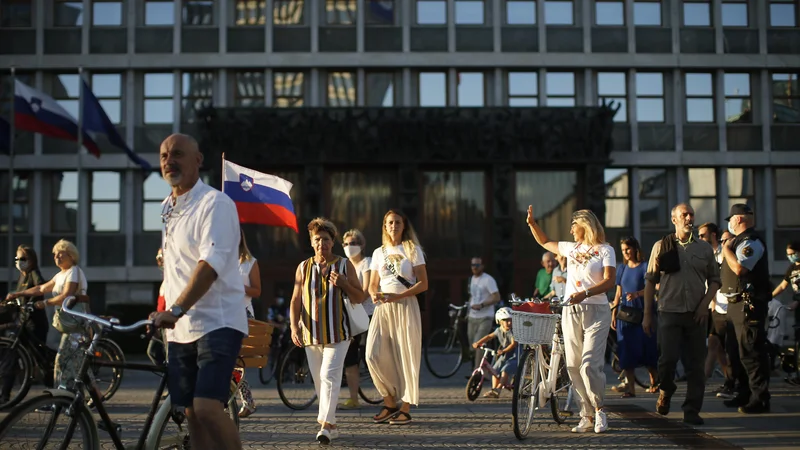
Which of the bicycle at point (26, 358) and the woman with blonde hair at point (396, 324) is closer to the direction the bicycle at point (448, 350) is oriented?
the bicycle

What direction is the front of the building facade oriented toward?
toward the camera

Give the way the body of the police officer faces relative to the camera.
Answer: to the viewer's left

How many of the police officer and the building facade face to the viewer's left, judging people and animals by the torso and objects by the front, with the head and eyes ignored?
1

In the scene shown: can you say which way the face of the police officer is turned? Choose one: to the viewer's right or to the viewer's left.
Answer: to the viewer's left

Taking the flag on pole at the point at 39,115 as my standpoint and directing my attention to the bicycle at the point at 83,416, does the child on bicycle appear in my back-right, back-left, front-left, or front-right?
front-left

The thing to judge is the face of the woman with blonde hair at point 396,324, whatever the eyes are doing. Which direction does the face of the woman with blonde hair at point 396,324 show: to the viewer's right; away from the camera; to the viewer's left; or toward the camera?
toward the camera

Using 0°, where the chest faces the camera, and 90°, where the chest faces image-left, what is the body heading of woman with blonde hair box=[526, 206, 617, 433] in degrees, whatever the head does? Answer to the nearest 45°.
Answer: approximately 45°

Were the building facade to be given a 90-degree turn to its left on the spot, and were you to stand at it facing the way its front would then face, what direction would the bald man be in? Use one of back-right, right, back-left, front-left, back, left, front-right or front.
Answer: right

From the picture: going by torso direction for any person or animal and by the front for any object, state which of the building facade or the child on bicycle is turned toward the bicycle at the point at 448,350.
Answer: the building facade

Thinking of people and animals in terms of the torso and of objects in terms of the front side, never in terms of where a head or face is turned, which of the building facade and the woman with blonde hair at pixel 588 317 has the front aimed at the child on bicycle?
the building facade

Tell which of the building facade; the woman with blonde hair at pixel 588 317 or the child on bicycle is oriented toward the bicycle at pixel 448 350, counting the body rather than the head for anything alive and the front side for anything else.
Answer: the building facade

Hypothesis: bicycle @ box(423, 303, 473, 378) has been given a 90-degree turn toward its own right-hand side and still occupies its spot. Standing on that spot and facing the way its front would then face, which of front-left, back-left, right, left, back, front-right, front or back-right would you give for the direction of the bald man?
back-left

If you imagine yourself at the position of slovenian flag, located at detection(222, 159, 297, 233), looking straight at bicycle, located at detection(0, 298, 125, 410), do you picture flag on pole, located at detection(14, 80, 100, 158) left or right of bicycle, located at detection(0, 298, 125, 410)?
right
